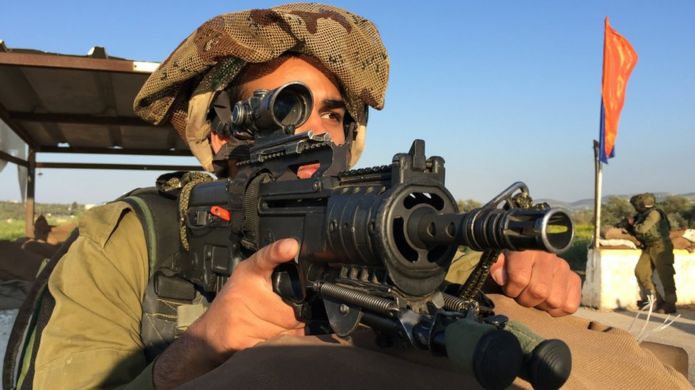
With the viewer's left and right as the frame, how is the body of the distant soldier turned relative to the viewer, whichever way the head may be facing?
facing to the left of the viewer

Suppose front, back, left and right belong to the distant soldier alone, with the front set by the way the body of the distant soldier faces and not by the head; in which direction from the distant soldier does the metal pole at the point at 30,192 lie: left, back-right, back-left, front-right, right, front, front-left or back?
front-left

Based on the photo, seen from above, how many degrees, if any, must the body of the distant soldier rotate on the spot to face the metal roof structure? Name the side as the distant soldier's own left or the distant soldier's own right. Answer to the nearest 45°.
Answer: approximately 45° to the distant soldier's own left

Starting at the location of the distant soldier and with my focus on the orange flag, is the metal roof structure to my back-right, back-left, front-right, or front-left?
front-left
